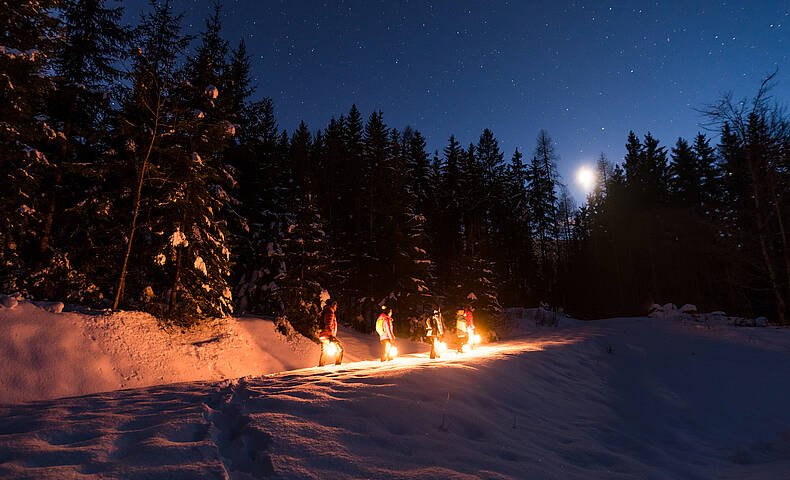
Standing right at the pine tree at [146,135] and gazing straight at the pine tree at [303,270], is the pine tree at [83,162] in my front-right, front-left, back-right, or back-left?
back-left

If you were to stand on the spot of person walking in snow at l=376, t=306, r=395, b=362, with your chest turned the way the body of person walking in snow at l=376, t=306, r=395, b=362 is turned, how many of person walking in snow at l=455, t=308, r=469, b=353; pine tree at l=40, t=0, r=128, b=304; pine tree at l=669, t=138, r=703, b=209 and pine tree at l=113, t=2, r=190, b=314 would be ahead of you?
2

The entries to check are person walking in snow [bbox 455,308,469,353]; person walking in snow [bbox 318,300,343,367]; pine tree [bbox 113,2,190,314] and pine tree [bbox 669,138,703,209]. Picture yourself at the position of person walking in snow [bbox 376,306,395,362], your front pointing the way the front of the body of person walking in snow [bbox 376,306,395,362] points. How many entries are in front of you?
2
